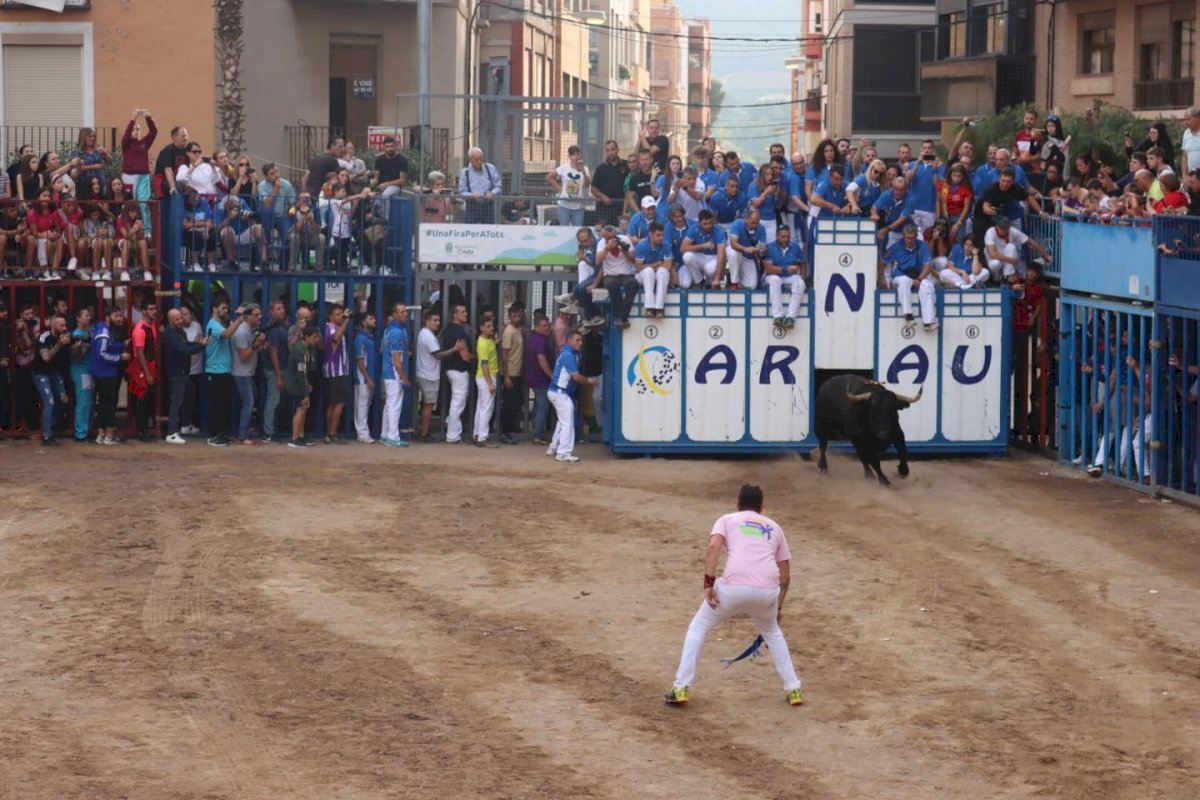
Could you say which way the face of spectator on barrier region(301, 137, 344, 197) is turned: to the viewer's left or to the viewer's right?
to the viewer's right

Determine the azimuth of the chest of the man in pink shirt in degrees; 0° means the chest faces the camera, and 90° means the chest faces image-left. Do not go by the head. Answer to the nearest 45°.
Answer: approximately 180°

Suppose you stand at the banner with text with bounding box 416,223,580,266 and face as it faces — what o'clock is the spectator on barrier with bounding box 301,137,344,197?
The spectator on barrier is roughly at 4 o'clock from the banner with text.

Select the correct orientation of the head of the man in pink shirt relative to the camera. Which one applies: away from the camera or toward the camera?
away from the camera

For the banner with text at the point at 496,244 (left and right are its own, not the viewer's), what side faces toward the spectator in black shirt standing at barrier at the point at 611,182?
left

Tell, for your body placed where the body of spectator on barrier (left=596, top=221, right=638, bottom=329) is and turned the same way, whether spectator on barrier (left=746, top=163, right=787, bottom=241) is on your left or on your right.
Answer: on your left
